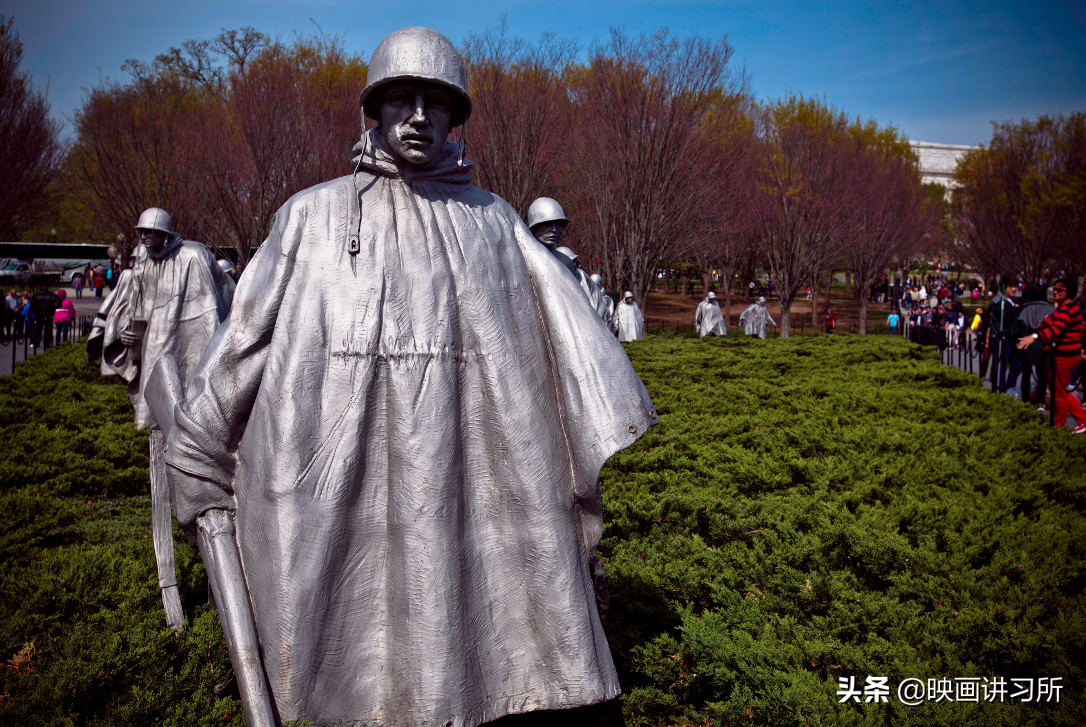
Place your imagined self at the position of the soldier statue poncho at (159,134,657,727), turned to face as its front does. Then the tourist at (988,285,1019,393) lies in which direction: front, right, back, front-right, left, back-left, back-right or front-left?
back-left

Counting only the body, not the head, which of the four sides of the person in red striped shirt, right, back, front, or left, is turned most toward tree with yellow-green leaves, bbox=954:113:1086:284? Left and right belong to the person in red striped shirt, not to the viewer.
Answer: right

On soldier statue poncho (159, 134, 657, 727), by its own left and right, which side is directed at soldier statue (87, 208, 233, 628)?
back

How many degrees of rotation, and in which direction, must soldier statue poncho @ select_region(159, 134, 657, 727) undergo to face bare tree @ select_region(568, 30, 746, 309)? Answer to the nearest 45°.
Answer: approximately 180°

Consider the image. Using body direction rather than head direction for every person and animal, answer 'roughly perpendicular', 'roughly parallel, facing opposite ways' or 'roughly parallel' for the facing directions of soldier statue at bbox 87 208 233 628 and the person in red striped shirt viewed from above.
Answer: roughly perpendicular

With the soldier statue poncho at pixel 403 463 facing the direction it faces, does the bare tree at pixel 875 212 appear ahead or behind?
behind

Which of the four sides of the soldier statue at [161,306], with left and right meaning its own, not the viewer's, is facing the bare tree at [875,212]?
back

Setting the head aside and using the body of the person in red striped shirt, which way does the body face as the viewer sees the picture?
to the viewer's left

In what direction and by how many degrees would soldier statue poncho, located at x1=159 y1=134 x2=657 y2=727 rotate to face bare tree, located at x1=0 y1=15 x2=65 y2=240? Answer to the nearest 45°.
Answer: approximately 135° to its right

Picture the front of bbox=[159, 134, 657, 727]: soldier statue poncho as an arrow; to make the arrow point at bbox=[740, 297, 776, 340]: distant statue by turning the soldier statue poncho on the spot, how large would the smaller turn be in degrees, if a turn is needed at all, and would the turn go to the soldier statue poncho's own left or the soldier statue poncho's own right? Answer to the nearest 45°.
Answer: approximately 135° to the soldier statue poncho's own left

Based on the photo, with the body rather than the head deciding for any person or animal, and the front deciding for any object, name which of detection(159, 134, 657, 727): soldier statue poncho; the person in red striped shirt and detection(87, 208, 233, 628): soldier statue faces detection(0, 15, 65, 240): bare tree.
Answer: the person in red striped shirt

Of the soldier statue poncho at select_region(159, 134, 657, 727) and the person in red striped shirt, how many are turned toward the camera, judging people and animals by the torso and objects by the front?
1

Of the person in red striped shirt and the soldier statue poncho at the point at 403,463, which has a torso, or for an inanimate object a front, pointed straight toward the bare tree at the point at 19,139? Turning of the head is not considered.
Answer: the person in red striped shirt
